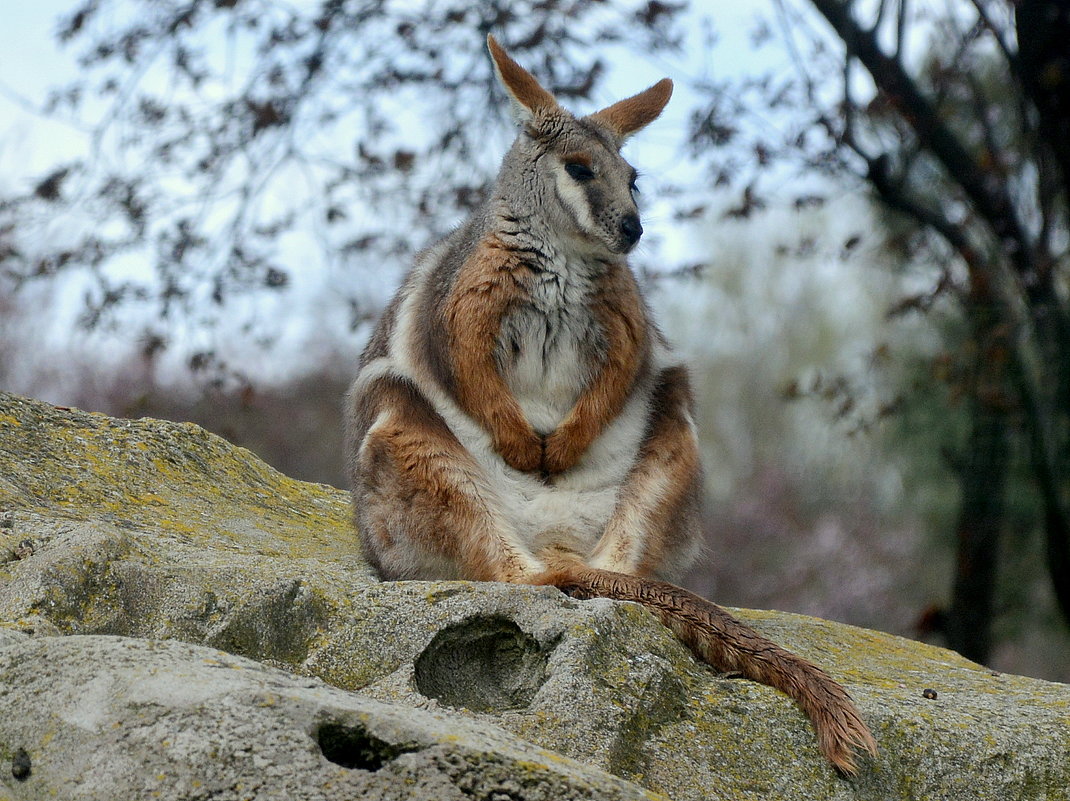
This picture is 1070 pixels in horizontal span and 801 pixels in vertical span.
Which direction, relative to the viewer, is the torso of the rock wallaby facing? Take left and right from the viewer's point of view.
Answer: facing the viewer and to the right of the viewer
